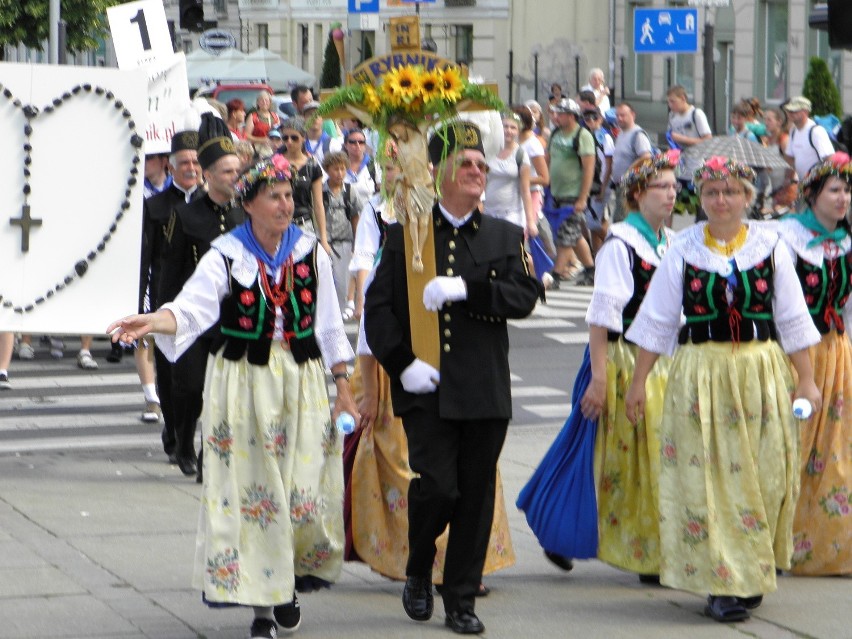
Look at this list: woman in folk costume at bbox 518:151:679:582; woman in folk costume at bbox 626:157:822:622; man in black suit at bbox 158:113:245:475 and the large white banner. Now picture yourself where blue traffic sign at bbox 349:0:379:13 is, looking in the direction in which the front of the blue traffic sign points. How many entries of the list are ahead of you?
4

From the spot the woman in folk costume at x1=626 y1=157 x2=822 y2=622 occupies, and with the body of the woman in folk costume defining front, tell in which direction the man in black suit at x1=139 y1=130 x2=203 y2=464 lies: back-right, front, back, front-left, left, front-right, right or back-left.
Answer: back-right

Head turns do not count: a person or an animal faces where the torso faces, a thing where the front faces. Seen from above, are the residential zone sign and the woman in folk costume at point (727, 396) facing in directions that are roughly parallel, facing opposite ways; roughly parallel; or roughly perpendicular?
roughly parallel

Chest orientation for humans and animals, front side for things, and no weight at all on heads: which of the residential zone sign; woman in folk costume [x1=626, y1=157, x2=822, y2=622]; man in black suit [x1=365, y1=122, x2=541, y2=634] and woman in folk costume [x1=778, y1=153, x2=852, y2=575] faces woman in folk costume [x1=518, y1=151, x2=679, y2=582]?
the residential zone sign

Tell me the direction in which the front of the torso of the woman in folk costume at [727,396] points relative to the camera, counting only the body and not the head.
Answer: toward the camera

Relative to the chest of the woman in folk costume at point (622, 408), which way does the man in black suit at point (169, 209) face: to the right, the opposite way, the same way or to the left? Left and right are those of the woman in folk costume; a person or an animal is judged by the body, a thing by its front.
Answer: the same way

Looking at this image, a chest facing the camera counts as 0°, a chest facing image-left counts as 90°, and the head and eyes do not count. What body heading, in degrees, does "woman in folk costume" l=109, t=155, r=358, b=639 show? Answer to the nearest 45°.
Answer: approximately 315°

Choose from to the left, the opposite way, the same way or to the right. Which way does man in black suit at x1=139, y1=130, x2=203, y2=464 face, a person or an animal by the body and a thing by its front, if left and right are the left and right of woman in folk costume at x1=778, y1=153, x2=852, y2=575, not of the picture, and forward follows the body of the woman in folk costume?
the same way

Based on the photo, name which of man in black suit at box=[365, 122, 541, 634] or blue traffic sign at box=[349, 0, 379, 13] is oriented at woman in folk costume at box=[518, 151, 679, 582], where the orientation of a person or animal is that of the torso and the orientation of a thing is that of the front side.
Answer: the blue traffic sign

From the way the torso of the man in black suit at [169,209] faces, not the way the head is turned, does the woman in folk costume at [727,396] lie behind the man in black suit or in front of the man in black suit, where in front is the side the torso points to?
in front

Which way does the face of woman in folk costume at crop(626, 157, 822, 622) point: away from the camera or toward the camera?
toward the camera

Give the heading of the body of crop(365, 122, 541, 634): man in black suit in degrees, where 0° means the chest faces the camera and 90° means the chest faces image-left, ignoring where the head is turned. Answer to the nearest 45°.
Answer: approximately 0°

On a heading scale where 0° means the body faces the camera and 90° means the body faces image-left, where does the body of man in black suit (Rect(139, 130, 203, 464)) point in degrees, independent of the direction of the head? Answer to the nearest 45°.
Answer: approximately 315°

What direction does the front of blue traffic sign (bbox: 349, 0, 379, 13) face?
toward the camera

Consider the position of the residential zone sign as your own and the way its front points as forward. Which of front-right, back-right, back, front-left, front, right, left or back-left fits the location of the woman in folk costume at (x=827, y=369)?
front

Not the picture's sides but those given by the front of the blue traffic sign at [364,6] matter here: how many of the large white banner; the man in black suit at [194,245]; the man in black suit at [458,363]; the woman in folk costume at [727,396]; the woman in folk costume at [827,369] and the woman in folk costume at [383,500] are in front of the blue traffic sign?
6

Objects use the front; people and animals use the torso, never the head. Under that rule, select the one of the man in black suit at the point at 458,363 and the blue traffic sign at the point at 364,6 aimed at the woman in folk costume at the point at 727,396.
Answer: the blue traffic sign

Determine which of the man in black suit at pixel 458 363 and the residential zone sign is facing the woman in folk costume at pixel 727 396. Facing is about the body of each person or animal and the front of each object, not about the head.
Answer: the residential zone sign

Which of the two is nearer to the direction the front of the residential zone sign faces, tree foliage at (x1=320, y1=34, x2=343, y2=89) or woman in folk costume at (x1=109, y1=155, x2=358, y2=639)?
the woman in folk costume
